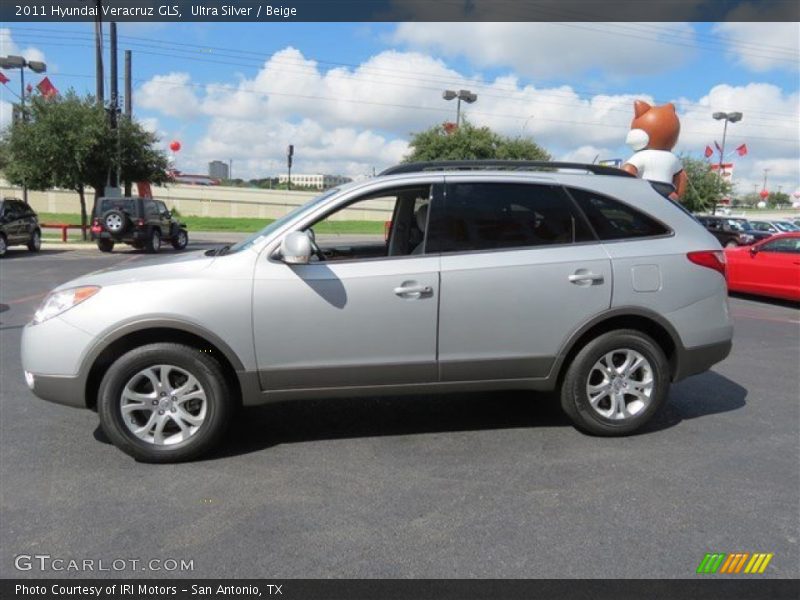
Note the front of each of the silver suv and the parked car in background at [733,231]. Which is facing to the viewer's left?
the silver suv

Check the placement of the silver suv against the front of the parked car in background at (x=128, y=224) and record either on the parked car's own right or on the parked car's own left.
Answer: on the parked car's own right

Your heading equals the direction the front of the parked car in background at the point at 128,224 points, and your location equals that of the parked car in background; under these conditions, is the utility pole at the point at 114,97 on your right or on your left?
on your left

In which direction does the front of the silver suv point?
to the viewer's left

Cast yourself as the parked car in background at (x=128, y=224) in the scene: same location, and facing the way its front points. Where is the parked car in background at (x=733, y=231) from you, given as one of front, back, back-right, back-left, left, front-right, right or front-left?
front-right

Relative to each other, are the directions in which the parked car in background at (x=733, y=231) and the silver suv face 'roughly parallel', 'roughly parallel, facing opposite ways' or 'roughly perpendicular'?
roughly perpendicular

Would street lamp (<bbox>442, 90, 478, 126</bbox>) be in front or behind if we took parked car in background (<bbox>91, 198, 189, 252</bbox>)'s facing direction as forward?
in front

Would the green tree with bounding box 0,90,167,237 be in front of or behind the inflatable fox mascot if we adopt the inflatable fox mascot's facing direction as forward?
in front

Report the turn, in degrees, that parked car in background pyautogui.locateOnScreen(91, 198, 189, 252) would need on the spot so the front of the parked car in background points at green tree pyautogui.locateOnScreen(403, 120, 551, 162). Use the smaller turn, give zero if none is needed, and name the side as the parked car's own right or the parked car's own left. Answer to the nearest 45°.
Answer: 0° — it already faces it

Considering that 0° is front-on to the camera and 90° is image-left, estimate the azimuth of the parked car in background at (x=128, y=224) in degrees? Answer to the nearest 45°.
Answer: approximately 225°
